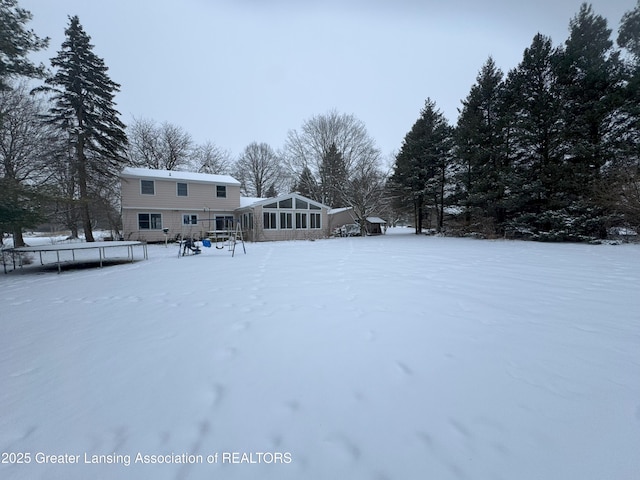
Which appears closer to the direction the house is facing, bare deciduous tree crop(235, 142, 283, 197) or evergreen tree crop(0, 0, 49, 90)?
the bare deciduous tree

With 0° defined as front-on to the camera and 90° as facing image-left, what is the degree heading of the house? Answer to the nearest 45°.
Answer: approximately 180°

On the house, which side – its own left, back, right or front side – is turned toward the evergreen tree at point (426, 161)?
right

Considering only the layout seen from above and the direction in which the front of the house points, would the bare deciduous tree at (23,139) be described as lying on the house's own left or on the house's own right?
on the house's own left

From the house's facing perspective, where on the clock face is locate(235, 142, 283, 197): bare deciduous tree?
The bare deciduous tree is roughly at 1 o'clock from the house.

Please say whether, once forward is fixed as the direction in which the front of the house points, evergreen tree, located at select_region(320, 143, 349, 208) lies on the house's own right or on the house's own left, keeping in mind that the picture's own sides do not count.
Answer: on the house's own right

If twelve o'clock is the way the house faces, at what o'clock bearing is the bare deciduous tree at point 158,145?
The bare deciduous tree is roughly at 11 o'clock from the house.

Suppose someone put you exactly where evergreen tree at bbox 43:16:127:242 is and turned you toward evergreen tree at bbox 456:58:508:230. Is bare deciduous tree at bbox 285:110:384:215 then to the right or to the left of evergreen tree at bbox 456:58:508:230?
left

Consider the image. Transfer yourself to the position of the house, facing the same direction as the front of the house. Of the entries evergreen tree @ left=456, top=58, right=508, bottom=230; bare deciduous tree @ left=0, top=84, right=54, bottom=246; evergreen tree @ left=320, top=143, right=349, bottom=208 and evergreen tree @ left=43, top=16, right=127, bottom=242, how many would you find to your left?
2

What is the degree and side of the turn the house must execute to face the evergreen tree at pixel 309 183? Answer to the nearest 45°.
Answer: approximately 45° to its right
